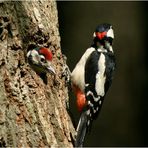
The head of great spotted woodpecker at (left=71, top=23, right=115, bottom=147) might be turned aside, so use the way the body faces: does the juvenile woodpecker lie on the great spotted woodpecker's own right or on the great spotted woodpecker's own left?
on the great spotted woodpecker's own left

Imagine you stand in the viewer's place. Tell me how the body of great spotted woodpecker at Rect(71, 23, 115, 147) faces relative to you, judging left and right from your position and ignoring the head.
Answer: facing away from the viewer and to the left of the viewer
